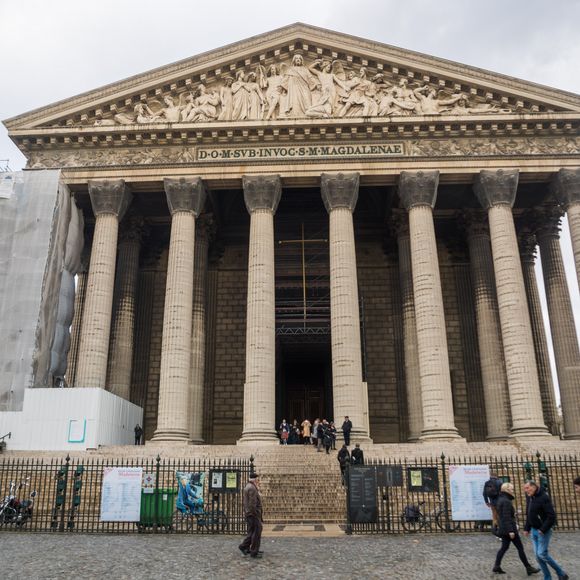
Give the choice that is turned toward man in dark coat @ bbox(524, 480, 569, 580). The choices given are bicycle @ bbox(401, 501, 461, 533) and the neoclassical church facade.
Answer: the neoclassical church facade

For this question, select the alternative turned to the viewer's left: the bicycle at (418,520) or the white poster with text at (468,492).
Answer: the bicycle

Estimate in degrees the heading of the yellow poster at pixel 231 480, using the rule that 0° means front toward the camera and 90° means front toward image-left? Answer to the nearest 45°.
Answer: approximately 0°

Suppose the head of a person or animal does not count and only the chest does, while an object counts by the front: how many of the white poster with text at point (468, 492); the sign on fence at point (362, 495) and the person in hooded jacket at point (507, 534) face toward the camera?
2

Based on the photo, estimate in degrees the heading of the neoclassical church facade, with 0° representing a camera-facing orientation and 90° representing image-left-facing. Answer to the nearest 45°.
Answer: approximately 0°
